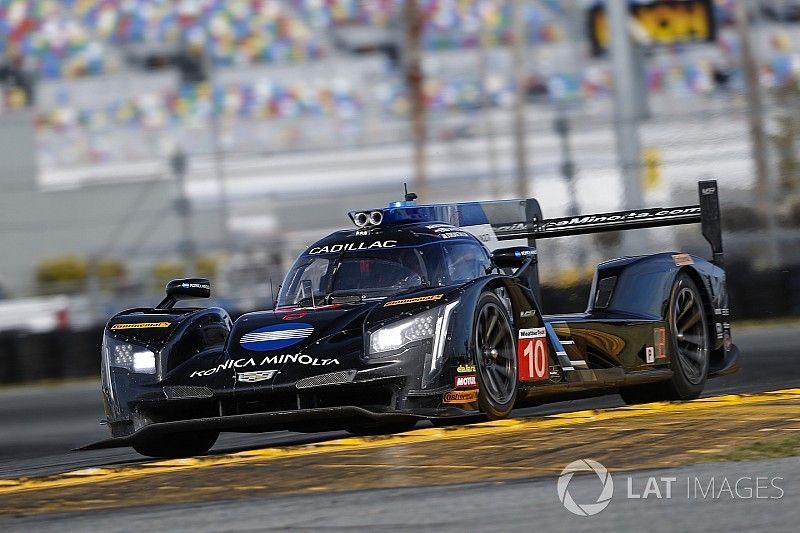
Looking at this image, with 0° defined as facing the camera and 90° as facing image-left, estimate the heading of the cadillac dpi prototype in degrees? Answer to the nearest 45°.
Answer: approximately 45°
